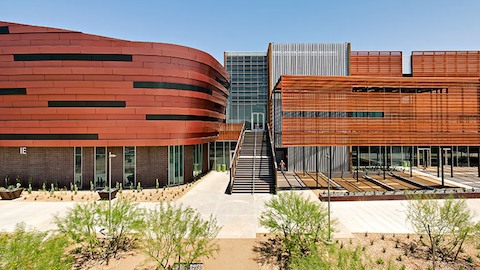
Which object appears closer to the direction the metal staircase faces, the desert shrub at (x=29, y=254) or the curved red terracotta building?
the desert shrub

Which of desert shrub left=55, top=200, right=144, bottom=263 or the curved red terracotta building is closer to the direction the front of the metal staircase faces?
the desert shrub

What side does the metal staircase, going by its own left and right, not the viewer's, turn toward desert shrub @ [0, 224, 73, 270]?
front

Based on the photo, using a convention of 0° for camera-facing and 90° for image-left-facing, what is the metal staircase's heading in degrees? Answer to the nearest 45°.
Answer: approximately 0°

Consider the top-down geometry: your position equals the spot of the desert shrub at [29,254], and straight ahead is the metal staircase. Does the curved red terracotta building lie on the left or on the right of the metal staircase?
left

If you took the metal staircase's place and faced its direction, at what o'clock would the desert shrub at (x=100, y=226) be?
The desert shrub is roughly at 1 o'clock from the metal staircase.
